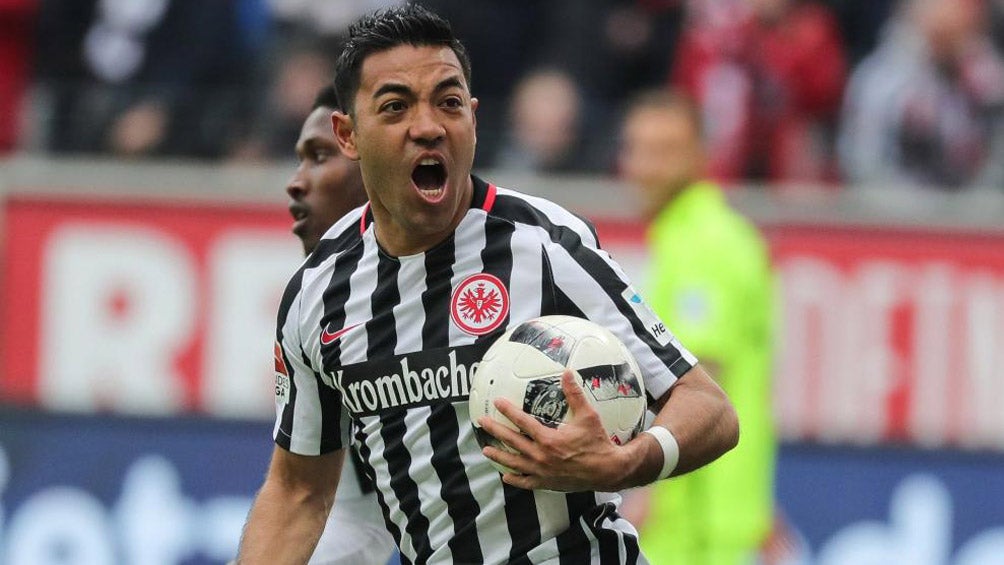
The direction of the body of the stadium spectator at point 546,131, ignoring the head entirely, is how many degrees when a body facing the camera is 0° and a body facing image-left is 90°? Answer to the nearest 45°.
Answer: approximately 0°

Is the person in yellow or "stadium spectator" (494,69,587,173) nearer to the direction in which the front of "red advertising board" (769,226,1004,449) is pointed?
the person in yellow

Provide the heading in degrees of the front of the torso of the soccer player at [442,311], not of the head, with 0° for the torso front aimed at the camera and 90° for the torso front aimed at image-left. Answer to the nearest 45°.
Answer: approximately 0°

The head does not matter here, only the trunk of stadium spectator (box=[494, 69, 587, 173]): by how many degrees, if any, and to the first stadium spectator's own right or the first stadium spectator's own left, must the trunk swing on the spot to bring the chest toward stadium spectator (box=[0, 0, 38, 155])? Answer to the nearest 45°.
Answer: approximately 90° to the first stadium spectator's own right

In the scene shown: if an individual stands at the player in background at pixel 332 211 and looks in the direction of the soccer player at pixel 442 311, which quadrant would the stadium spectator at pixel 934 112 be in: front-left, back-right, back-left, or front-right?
back-left

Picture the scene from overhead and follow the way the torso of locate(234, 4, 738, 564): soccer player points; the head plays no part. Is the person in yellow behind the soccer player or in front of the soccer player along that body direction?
behind

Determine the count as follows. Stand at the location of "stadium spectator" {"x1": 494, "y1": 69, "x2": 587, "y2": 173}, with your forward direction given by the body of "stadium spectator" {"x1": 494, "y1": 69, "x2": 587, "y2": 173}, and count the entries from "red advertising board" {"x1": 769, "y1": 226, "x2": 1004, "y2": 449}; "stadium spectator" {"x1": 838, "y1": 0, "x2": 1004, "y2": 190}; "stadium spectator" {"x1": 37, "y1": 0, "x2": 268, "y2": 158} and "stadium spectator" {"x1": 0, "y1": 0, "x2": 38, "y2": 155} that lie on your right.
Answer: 2

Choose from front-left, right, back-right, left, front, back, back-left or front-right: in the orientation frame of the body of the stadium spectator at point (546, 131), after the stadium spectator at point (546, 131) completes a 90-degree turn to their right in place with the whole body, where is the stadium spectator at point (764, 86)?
back
